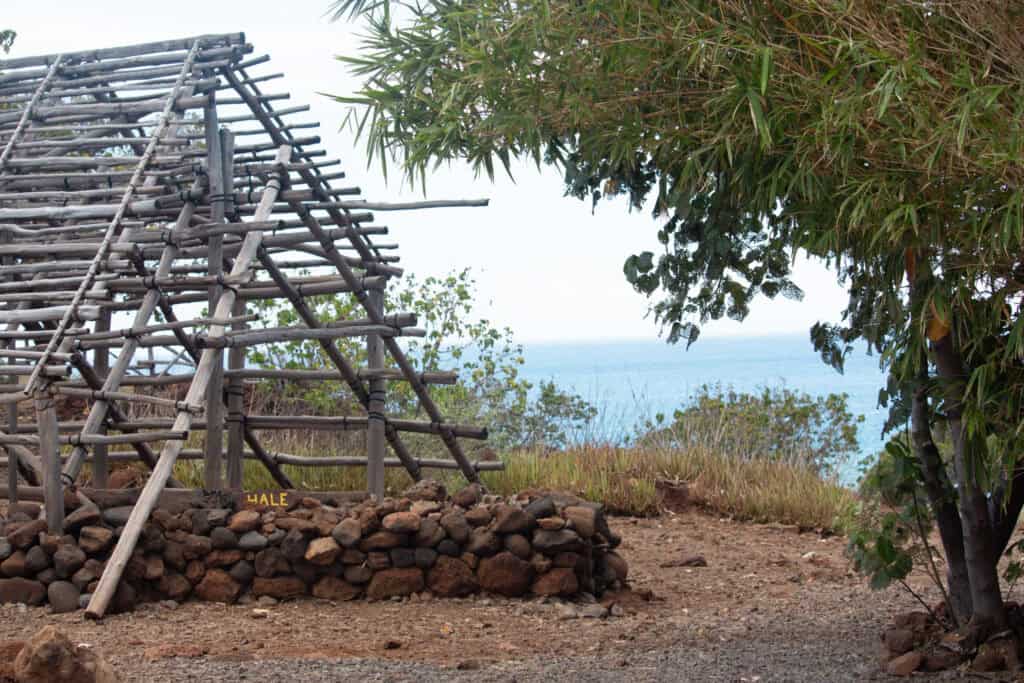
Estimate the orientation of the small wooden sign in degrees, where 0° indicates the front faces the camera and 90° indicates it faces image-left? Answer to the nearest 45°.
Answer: approximately 0°

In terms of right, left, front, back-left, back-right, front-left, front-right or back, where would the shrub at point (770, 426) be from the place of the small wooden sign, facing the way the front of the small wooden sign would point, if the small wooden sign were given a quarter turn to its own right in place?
back-right
